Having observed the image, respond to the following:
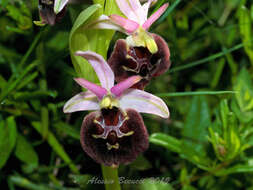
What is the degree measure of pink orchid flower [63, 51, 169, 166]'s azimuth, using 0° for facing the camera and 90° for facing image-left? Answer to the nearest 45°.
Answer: approximately 0°

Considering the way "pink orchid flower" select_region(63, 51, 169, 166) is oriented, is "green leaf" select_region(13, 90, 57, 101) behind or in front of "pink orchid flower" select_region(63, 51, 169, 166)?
behind

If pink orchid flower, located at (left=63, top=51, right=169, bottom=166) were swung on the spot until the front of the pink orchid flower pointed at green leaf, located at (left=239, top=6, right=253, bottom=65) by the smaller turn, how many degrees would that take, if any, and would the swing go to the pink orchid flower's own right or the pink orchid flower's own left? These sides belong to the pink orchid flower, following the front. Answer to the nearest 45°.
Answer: approximately 135° to the pink orchid flower's own left

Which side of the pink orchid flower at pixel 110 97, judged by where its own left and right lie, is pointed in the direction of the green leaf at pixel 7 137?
right

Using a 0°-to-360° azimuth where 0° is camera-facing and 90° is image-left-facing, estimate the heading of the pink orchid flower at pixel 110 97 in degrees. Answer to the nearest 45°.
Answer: approximately 0°
